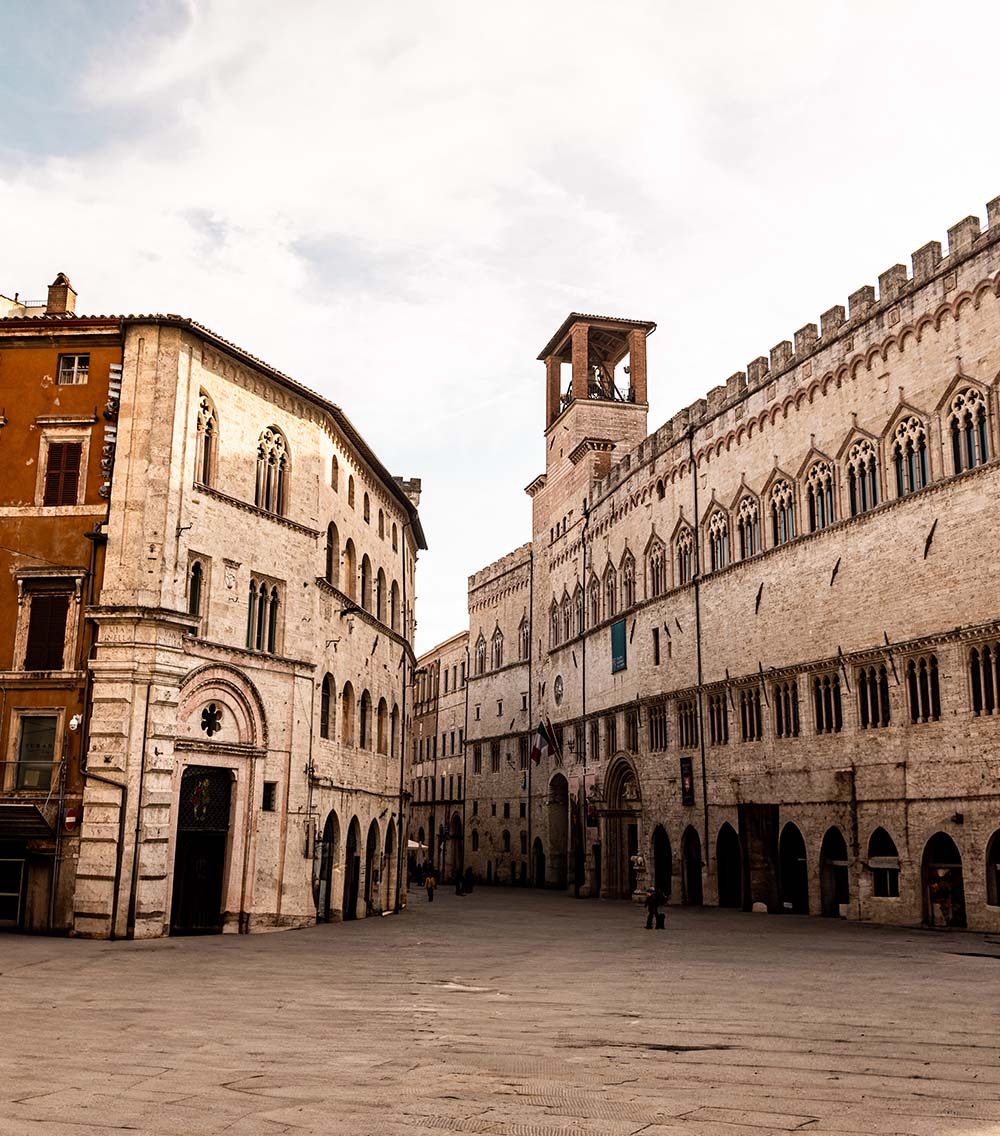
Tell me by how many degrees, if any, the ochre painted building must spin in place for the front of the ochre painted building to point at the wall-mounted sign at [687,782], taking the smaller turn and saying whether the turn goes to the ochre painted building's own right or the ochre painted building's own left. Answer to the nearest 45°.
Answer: approximately 135° to the ochre painted building's own left

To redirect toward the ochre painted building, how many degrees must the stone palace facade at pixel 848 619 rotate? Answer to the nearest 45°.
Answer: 0° — it already faces it

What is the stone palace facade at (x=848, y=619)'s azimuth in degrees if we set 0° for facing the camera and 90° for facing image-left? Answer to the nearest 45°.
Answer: approximately 45°

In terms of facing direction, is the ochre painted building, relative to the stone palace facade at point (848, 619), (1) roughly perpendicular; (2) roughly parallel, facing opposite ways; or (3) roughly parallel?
roughly perpendicular

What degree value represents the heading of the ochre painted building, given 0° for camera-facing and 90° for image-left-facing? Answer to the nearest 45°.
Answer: approximately 0°

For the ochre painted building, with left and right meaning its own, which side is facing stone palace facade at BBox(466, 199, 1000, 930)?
left
